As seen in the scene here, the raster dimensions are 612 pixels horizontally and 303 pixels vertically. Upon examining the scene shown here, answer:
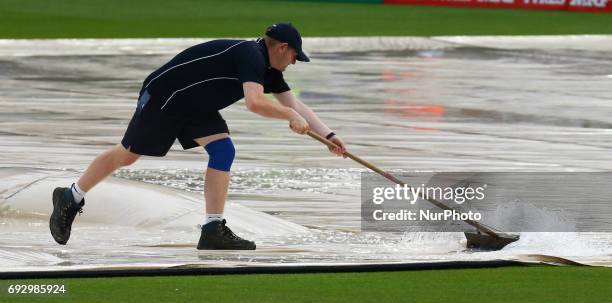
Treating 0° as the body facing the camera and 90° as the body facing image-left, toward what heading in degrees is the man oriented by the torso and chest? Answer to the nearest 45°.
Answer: approximately 270°

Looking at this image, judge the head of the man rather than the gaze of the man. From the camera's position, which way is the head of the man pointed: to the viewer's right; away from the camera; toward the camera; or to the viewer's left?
to the viewer's right
